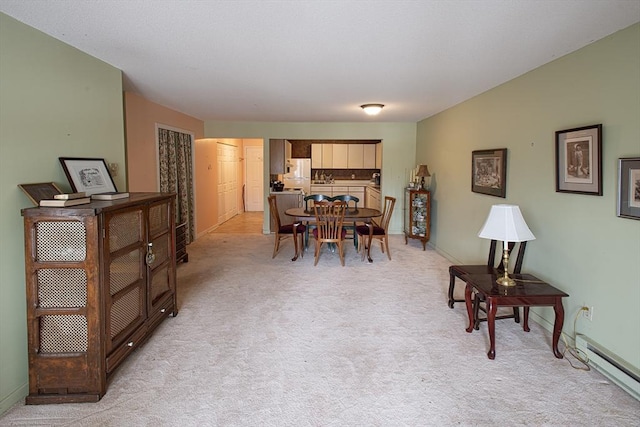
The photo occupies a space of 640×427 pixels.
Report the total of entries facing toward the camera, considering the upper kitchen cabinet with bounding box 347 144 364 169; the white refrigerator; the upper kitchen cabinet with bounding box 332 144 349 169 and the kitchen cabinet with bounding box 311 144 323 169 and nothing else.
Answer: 4

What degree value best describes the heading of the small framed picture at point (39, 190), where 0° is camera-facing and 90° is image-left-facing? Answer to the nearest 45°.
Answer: approximately 315°

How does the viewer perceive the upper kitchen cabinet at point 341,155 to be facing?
facing the viewer

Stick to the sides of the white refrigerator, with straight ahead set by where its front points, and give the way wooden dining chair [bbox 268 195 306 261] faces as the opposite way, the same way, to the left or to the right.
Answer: to the left

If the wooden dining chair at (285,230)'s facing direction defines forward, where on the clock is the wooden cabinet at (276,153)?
The wooden cabinet is roughly at 9 o'clock from the wooden dining chair.

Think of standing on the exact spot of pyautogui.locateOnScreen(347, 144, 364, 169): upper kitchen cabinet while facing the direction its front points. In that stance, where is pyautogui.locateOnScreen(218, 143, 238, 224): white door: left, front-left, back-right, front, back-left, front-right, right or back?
right

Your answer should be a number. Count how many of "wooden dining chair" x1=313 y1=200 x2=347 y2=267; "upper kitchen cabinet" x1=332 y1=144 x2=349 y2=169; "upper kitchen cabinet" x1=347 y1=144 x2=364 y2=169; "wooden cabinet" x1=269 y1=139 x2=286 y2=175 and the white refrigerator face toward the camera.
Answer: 3

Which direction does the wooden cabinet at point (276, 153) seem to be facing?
to the viewer's right

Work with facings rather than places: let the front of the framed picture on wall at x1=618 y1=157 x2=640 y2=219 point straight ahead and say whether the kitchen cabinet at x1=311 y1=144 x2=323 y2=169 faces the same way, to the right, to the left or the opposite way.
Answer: to the left

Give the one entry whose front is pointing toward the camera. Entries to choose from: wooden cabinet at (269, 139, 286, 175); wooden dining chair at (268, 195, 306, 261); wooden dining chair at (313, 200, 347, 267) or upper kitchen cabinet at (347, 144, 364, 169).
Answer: the upper kitchen cabinet

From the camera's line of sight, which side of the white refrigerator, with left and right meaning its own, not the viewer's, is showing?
front

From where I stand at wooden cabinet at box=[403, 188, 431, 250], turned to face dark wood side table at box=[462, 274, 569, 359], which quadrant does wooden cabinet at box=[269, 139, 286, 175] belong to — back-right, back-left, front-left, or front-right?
back-right
